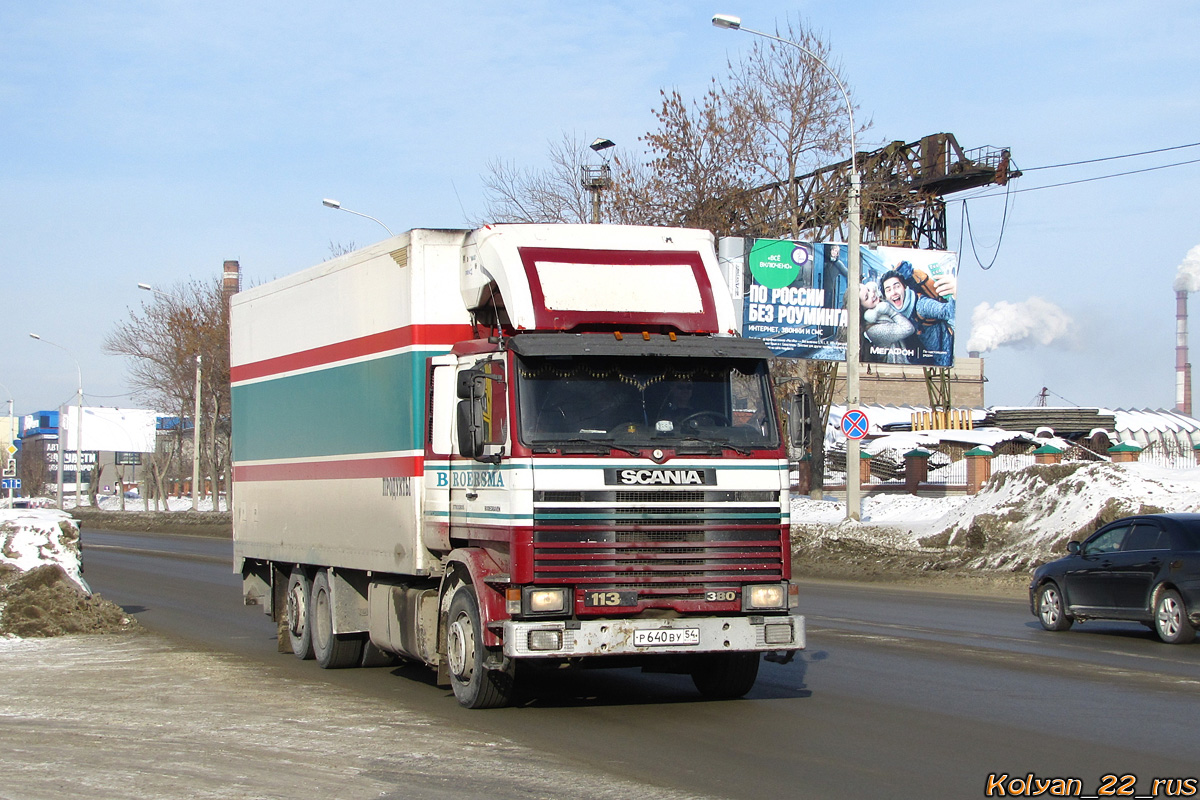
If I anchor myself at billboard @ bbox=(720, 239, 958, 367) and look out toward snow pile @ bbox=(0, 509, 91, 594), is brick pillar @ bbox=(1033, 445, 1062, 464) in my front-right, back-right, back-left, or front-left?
back-left

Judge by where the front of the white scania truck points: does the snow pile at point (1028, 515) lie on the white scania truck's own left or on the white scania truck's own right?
on the white scania truck's own left

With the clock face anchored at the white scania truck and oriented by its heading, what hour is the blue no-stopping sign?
The blue no-stopping sign is roughly at 8 o'clock from the white scania truck.

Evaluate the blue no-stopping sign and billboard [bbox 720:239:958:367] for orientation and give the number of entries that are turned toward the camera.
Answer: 2

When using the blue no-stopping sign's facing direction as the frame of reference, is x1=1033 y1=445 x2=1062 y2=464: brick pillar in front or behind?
behind

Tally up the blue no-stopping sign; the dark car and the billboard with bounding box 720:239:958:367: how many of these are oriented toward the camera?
2

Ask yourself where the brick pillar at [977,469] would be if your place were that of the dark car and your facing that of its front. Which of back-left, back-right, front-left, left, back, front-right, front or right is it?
front-right

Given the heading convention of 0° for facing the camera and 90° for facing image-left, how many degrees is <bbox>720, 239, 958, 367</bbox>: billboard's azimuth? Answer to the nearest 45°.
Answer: approximately 0°

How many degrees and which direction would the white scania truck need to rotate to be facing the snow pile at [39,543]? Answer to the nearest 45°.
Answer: approximately 180°

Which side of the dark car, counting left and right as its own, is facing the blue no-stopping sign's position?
front

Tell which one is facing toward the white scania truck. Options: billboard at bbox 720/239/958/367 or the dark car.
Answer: the billboard

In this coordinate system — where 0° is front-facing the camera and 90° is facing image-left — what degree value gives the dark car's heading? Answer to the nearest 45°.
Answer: approximately 135°
